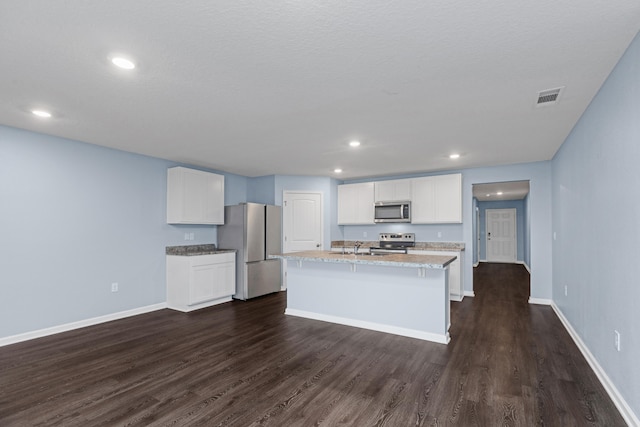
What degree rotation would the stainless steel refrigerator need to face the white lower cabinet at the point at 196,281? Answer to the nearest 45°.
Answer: approximately 90° to its right

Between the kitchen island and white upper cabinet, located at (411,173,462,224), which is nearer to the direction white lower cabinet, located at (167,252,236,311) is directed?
the kitchen island

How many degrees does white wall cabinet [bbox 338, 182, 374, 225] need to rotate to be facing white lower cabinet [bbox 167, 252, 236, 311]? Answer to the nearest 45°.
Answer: approximately 45° to its right

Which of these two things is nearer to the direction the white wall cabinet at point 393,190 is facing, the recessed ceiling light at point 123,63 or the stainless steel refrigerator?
the recessed ceiling light

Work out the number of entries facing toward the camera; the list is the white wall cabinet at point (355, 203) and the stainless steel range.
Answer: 2

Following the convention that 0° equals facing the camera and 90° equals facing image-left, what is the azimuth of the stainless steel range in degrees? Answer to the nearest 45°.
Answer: approximately 0°

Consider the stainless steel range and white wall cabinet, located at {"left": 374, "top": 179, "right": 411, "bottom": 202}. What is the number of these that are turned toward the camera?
2

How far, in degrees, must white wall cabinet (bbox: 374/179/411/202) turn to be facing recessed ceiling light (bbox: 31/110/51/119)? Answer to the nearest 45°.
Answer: approximately 45° to its right

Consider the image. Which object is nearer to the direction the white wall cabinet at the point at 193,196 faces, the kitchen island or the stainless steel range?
the kitchen island

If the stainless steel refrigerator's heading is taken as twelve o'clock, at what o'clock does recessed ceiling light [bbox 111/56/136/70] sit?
The recessed ceiling light is roughly at 2 o'clock from the stainless steel refrigerator.
